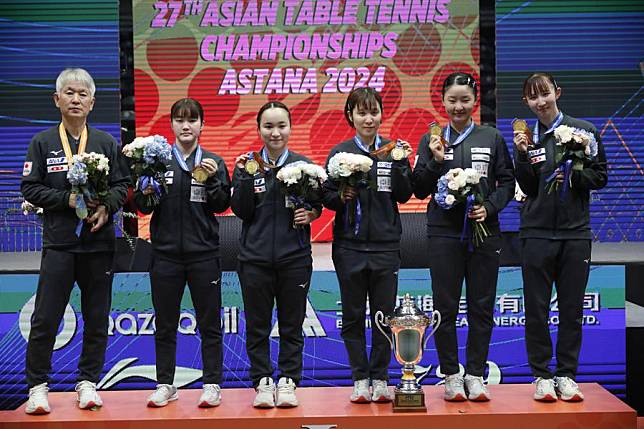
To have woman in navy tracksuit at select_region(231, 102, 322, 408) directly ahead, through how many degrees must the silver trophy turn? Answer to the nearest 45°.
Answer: approximately 90° to its right

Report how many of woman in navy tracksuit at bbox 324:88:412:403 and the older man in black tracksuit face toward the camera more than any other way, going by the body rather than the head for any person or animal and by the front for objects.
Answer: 2

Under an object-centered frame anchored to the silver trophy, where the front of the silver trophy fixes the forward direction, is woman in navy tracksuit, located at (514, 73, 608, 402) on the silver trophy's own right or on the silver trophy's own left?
on the silver trophy's own left

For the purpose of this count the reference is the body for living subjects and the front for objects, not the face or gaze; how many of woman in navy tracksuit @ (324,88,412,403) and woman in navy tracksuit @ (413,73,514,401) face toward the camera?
2

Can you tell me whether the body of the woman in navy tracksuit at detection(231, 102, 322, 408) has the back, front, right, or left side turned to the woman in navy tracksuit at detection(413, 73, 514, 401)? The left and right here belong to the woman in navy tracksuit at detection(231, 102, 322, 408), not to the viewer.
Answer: left
